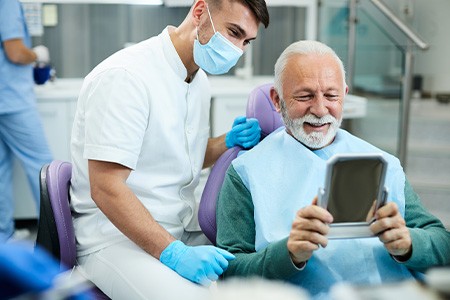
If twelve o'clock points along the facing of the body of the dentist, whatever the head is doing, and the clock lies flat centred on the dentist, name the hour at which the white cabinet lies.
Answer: The white cabinet is roughly at 7 o'clock from the dentist.

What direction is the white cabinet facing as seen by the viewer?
toward the camera

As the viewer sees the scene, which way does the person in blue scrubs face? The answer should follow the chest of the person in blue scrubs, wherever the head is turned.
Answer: to the viewer's right

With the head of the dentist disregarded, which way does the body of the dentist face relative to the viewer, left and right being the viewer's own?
facing the viewer and to the right of the viewer

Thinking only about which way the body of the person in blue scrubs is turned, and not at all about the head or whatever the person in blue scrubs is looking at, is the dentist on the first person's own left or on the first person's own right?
on the first person's own right

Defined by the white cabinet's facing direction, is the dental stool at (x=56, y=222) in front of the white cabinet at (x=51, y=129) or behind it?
in front
